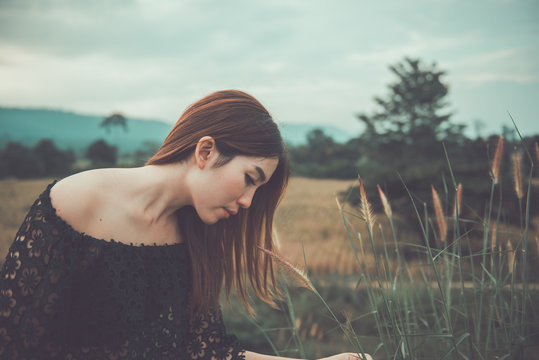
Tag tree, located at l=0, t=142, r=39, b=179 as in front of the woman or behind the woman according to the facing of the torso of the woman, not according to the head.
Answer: behind

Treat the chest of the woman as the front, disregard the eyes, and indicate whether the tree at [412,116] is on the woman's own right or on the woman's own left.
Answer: on the woman's own left

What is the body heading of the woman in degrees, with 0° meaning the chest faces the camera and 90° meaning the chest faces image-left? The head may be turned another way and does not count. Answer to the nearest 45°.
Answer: approximately 315°

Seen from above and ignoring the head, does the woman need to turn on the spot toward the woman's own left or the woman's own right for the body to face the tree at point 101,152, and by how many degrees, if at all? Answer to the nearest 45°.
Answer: approximately 135° to the woman's own left

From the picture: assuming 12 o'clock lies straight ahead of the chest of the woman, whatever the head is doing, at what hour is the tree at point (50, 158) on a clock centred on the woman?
The tree is roughly at 7 o'clock from the woman.
